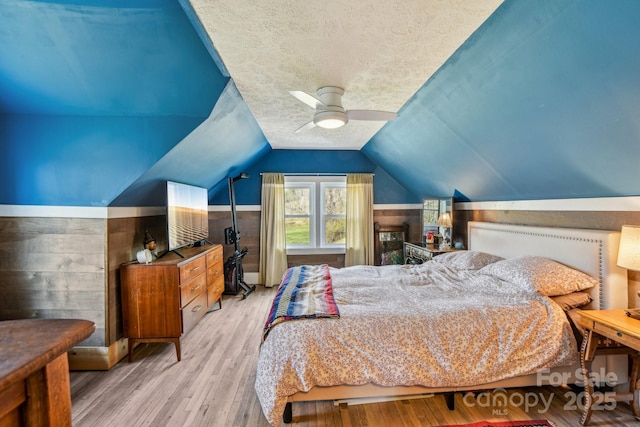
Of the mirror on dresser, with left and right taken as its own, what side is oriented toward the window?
right

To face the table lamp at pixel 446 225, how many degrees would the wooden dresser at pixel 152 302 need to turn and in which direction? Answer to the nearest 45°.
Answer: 0° — it already faces it

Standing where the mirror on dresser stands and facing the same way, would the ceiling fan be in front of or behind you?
in front

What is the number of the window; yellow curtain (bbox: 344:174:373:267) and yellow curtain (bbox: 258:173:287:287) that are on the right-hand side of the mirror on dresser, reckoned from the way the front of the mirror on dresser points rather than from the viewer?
3

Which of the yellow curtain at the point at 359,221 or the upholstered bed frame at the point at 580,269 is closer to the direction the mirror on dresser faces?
the upholstered bed frame

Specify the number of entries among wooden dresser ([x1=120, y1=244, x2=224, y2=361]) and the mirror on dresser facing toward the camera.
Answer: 1

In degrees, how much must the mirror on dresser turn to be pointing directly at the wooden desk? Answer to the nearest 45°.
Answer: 0° — it already faces it

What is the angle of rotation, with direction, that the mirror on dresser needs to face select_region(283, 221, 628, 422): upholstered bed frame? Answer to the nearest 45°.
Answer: approximately 45° to its left

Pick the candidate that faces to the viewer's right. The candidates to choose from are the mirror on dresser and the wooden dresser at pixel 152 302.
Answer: the wooden dresser

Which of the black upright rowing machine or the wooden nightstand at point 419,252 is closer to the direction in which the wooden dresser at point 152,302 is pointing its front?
the wooden nightstand

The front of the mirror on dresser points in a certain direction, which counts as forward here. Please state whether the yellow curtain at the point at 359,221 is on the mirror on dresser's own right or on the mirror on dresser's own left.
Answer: on the mirror on dresser's own right

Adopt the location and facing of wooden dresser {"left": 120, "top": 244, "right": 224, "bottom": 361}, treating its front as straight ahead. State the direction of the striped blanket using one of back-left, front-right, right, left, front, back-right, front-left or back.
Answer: front-right

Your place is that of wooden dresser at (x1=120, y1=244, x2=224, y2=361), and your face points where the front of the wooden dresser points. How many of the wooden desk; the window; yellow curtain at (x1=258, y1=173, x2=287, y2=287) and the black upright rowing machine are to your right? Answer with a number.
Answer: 1

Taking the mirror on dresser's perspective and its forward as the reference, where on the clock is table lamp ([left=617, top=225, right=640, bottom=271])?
The table lamp is roughly at 11 o'clock from the mirror on dresser.

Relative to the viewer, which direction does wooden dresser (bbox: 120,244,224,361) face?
to the viewer's right

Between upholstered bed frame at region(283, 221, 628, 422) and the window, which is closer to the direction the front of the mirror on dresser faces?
the upholstered bed frame

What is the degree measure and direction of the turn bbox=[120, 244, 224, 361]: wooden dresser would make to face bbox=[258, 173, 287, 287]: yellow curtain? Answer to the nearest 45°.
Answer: approximately 45° to its left
